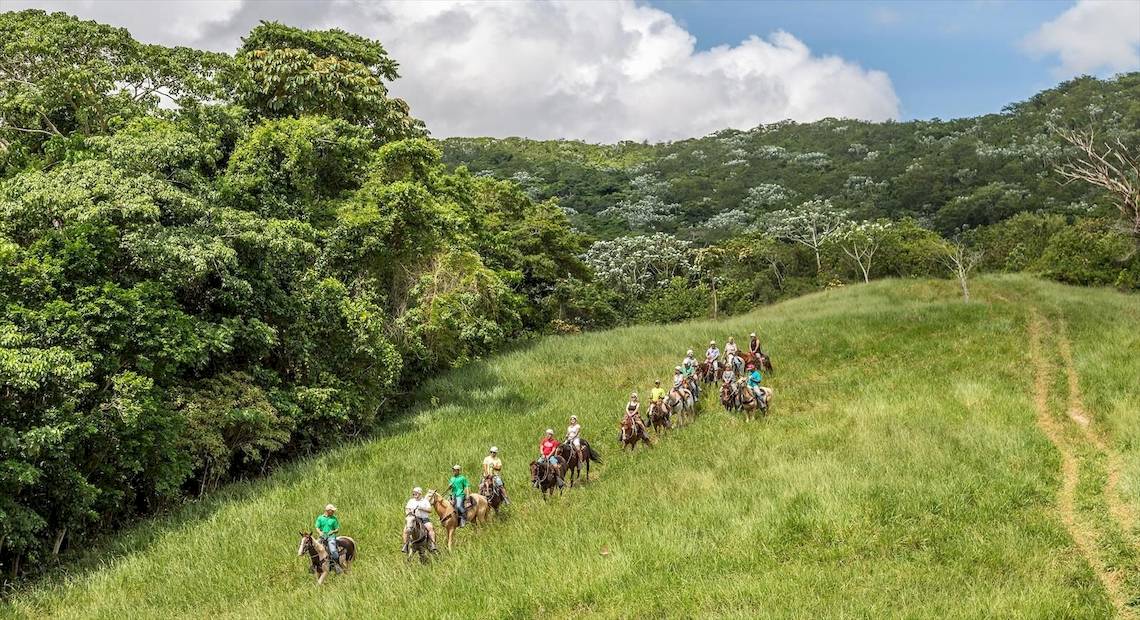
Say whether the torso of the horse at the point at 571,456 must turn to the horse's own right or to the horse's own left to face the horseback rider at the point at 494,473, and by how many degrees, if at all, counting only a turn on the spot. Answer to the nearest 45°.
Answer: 0° — it already faces them

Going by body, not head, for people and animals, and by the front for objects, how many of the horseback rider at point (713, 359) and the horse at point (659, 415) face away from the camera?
0

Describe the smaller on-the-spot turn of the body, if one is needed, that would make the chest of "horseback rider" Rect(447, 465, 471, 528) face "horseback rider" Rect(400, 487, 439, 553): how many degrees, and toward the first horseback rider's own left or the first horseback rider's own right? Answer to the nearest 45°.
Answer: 0° — they already face them

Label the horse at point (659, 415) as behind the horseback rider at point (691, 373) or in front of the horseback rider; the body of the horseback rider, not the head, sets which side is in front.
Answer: in front

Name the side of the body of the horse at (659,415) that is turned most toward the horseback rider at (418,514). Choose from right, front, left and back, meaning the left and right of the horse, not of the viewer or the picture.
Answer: front

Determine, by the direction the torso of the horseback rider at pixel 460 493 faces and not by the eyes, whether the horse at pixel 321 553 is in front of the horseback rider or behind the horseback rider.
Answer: in front

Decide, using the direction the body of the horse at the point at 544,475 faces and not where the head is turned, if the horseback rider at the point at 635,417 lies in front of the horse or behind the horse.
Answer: behind

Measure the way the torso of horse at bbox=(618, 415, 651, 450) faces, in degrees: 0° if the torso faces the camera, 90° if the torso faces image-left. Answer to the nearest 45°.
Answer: approximately 45°

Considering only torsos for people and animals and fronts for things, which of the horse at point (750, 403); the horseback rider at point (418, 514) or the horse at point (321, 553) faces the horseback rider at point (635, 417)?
the horse at point (750, 403)

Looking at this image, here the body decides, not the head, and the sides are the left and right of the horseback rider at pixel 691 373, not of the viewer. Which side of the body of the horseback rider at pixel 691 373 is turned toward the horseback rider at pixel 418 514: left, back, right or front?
front

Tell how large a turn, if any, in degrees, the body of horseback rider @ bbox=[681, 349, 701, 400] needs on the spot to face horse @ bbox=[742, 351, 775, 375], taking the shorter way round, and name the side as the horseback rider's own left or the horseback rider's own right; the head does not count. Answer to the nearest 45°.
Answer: approximately 180°

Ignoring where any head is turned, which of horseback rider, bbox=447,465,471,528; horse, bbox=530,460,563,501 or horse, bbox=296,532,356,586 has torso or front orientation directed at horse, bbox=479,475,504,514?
horse, bbox=530,460,563,501

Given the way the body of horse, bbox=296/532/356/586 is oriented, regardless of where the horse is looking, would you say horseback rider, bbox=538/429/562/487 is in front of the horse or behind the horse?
behind

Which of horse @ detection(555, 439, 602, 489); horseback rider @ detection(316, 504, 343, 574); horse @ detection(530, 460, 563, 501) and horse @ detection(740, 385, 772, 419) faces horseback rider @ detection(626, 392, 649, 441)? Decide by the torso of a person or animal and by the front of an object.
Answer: horse @ detection(740, 385, 772, 419)
